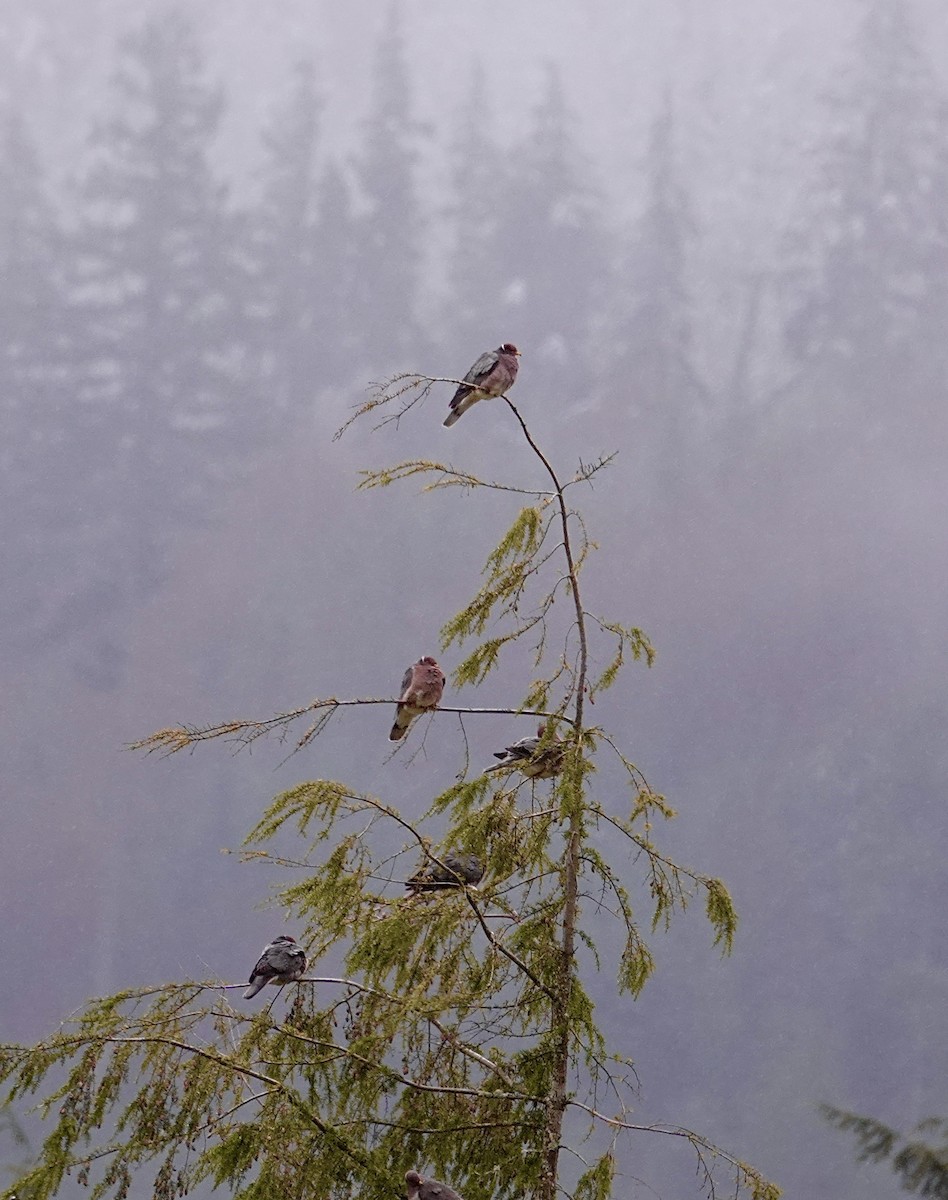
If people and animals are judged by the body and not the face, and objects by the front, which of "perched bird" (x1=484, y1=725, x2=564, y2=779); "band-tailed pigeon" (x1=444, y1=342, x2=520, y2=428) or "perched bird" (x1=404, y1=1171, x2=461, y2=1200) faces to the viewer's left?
"perched bird" (x1=404, y1=1171, x2=461, y2=1200)

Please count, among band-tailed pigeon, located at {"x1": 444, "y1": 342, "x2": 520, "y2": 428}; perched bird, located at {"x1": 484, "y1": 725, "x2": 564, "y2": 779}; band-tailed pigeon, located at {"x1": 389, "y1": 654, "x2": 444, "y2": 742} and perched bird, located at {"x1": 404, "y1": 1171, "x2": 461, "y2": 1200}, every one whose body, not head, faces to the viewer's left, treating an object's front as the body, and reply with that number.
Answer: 1

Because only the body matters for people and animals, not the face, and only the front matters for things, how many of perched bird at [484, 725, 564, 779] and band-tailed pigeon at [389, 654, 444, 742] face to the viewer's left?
0

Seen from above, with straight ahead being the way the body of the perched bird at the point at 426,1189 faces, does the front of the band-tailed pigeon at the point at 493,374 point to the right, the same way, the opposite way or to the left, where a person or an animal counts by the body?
the opposite way

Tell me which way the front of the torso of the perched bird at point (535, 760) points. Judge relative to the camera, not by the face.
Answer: to the viewer's right

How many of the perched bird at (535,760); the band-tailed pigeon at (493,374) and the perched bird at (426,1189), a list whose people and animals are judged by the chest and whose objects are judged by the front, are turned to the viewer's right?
2

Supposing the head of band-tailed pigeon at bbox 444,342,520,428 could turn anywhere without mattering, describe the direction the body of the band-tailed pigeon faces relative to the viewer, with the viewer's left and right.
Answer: facing to the right of the viewer

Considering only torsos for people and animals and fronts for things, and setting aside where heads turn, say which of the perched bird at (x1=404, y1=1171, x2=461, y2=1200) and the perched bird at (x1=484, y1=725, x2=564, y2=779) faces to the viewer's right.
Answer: the perched bird at (x1=484, y1=725, x2=564, y2=779)

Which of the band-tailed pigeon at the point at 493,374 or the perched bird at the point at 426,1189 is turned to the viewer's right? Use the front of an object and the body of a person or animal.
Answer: the band-tailed pigeon

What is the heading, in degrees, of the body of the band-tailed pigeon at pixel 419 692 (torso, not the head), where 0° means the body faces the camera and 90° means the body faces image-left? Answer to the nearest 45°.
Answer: approximately 315°
